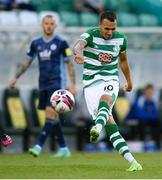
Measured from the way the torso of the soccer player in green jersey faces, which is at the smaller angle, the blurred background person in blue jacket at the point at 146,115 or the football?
the football

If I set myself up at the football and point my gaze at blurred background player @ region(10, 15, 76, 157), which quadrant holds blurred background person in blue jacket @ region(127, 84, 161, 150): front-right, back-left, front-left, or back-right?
front-right

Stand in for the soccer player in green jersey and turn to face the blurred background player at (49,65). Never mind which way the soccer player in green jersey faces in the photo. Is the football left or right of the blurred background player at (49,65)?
left

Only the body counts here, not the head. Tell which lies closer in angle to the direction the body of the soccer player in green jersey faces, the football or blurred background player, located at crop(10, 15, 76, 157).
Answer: the football

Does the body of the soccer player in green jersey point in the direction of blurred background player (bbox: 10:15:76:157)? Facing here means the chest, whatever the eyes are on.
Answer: no

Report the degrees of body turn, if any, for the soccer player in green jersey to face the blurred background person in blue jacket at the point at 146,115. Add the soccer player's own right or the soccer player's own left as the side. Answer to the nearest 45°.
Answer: approximately 180°

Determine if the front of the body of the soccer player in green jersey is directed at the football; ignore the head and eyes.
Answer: no

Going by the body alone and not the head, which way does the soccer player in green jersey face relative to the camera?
toward the camera
